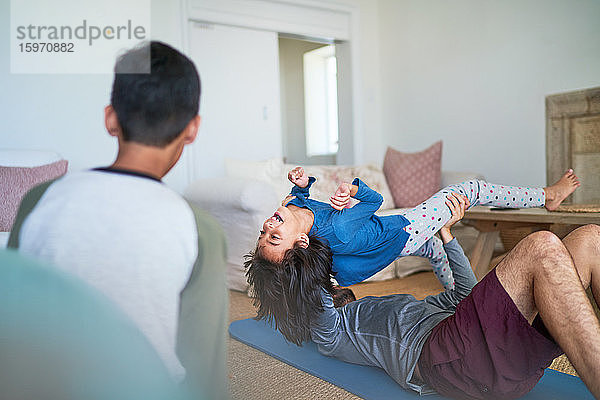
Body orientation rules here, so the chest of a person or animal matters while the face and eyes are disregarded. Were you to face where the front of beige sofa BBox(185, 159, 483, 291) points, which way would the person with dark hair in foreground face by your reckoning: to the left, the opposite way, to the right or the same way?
the opposite way

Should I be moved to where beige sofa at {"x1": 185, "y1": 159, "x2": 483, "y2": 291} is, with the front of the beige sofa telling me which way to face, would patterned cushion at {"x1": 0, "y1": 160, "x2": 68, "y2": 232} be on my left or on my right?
on my right

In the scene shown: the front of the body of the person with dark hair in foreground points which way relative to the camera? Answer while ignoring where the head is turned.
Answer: away from the camera

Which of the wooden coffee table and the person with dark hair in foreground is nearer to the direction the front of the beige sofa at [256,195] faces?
the person with dark hair in foreground

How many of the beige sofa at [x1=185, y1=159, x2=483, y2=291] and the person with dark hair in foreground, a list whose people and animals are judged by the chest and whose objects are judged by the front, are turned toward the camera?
1
